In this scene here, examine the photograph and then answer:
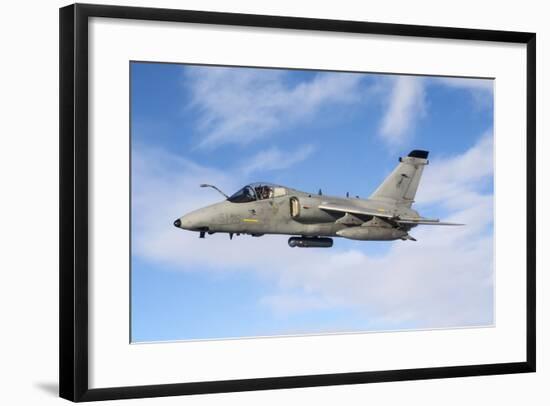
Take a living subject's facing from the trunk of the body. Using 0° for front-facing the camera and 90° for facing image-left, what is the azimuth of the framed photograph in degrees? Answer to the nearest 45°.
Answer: approximately 315°
